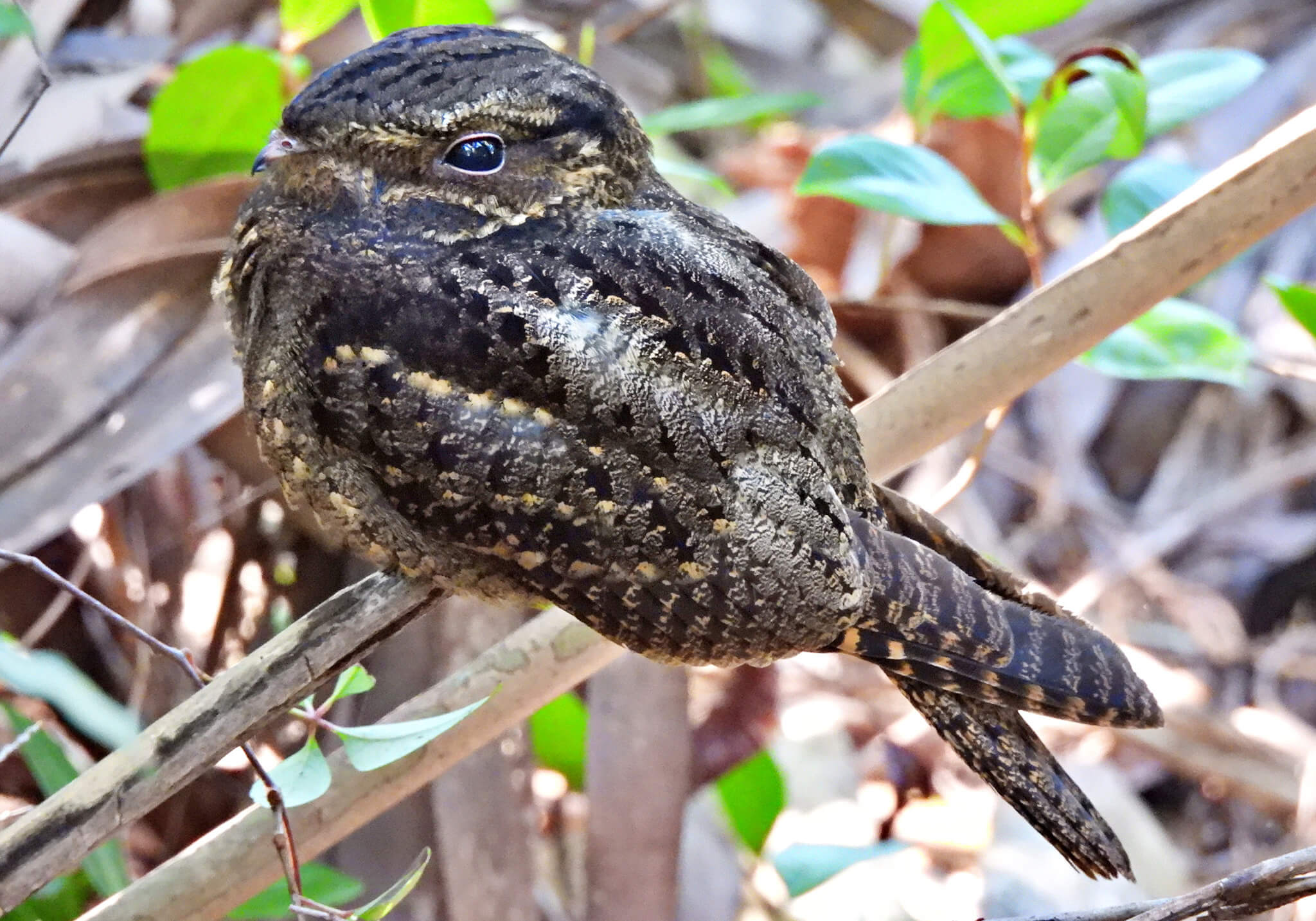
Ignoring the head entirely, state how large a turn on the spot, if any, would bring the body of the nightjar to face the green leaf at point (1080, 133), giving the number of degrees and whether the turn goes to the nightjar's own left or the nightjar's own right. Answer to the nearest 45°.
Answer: approximately 135° to the nightjar's own right

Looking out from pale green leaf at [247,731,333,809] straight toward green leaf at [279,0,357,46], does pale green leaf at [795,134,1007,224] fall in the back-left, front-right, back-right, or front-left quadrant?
front-right

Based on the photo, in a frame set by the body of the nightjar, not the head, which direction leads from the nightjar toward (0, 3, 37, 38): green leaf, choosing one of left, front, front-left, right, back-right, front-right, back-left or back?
front-right

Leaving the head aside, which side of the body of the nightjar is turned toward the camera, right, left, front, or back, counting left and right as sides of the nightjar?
left

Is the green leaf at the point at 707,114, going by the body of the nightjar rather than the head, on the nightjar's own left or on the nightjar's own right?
on the nightjar's own right
